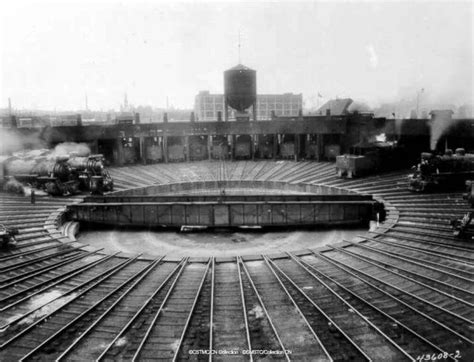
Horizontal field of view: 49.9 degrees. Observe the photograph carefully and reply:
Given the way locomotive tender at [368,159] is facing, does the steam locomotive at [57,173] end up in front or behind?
behind

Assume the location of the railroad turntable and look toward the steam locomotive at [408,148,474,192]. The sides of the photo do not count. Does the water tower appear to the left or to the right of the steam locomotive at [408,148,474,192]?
left

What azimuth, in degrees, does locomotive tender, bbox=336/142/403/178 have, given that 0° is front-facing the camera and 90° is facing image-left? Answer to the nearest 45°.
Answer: approximately 225°

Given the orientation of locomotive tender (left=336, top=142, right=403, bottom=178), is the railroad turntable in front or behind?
behind

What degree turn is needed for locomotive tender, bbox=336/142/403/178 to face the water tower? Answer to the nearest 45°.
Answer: approximately 90° to its left
